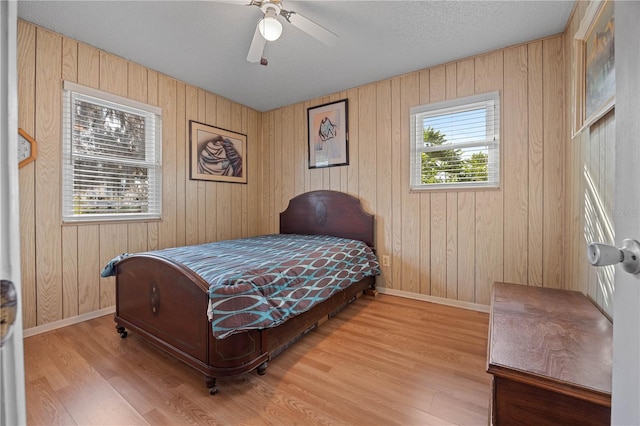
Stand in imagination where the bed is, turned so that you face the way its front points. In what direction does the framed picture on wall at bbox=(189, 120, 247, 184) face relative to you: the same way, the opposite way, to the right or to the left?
to the left

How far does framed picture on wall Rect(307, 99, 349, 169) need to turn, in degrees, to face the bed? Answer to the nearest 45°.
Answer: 0° — it already faces it

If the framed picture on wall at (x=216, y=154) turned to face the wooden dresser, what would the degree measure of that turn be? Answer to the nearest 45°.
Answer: approximately 45° to its right

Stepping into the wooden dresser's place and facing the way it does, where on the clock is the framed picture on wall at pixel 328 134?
The framed picture on wall is roughly at 1 o'clock from the wooden dresser.

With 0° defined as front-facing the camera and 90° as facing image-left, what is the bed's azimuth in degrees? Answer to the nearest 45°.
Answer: approximately 45°

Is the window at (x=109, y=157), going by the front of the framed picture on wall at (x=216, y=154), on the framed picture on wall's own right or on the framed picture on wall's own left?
on the framed picture on wall's own right

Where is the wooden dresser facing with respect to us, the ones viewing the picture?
facing to the left of the viewer

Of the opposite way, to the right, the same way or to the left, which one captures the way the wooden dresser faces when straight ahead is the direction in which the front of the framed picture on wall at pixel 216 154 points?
the opposite way

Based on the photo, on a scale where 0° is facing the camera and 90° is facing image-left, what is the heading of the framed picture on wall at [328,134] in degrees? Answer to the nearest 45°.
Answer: approximately 45°
